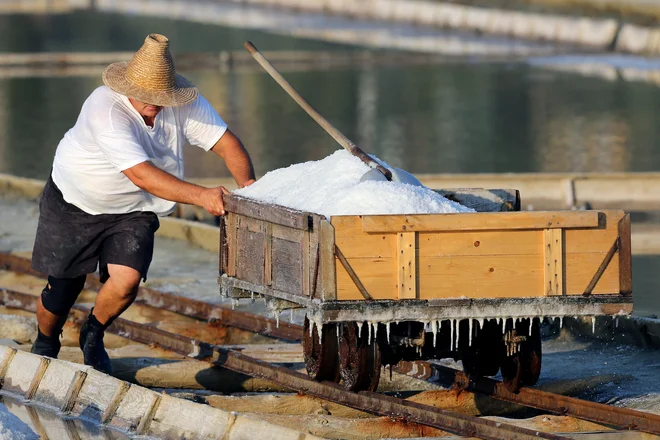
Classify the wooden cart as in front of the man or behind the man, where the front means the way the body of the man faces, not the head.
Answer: in front

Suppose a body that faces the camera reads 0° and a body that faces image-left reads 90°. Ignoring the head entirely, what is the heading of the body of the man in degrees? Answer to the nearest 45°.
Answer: approximately 315°

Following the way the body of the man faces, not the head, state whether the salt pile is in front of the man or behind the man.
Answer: in front
